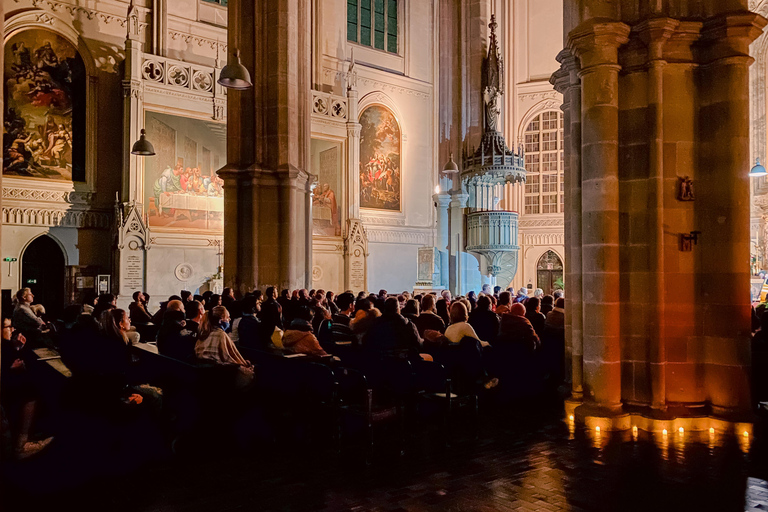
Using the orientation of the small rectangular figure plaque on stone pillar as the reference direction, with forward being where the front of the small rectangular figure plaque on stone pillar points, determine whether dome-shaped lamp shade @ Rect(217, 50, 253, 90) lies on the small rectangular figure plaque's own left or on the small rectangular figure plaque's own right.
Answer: on the small rectangular figure plaque's own right

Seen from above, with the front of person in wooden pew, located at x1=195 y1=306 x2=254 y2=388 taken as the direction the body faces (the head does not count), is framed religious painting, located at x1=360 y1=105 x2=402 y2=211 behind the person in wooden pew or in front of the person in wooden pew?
in front

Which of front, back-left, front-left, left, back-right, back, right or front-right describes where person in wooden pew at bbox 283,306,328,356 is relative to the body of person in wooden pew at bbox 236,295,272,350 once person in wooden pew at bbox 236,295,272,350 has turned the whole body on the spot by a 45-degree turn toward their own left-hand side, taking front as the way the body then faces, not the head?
back-right

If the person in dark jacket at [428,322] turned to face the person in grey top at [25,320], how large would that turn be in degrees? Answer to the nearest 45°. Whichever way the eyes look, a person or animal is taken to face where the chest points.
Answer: approximately 135° to their left

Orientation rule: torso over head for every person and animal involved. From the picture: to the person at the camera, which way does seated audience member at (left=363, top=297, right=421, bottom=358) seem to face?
facing away from the viewer and to the right of the viewer

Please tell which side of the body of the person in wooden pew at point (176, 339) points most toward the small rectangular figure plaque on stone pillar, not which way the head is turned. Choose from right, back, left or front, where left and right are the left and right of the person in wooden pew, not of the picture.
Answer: right

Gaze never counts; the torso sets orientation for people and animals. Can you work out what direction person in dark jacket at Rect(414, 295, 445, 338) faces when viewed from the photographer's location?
facing away from the viewer and to the right of the viewer

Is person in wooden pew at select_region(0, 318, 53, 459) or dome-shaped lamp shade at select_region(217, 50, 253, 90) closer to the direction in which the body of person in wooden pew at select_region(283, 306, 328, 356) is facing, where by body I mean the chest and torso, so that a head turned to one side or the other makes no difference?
the dome-shaped lamp shade

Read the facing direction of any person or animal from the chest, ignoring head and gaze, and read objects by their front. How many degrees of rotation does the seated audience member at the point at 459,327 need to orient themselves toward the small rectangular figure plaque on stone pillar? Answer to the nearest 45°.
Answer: approximately 45° to their right

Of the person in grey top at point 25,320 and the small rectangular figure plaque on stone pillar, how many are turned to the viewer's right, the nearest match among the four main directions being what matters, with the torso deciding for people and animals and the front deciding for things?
1

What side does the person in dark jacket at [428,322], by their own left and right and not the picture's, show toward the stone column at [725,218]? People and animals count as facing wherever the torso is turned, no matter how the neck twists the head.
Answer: right

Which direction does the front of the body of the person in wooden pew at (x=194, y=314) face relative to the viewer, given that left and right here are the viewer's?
facing away from the viewer and to the right of the viewer

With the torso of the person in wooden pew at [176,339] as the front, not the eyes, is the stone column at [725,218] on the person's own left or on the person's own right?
on the person's own right

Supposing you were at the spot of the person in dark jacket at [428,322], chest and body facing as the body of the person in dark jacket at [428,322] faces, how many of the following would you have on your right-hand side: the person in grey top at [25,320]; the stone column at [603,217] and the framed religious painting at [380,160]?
1
